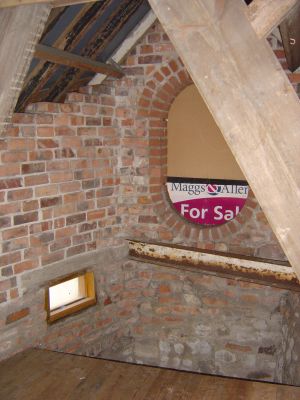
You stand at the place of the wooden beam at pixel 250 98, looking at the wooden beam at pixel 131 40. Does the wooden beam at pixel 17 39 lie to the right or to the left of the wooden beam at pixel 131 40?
left

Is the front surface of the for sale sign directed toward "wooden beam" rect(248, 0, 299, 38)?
yes

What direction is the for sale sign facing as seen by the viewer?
toward the camera

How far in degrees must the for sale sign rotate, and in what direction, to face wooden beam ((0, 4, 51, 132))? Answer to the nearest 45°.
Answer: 0° — it already faces it

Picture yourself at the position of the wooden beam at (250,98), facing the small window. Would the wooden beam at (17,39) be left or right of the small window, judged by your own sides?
left

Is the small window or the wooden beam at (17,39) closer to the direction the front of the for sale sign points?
the wooden beam

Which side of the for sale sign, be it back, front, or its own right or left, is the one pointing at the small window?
right

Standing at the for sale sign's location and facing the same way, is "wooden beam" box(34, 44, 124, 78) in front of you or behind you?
in front

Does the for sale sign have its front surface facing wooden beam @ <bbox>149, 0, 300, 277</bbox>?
yes
